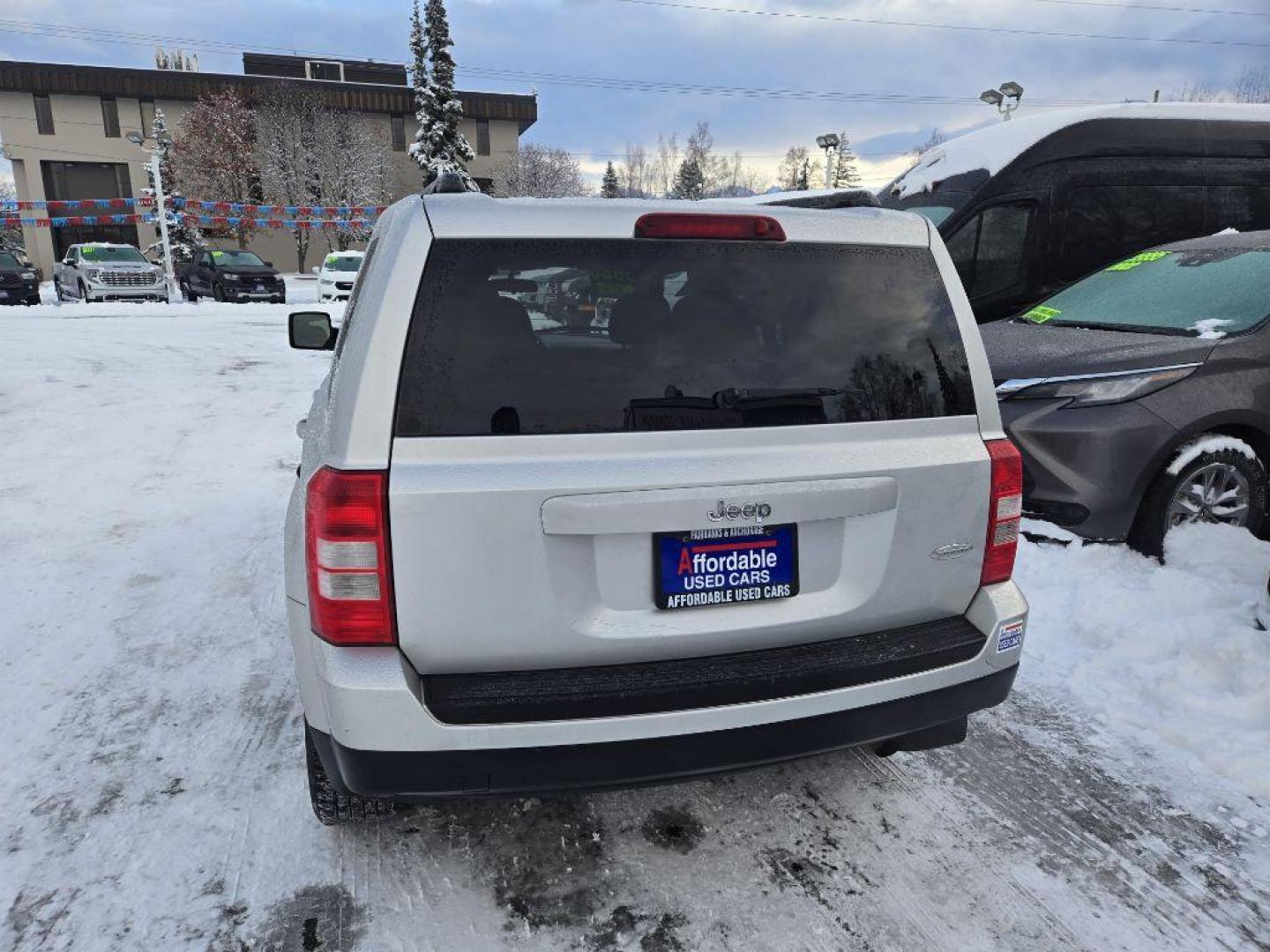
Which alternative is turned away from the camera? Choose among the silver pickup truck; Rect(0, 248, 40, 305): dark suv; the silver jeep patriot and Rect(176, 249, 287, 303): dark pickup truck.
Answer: the silver jeep patriot

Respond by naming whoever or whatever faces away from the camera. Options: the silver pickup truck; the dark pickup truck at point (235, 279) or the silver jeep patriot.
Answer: the silver jeep patriot

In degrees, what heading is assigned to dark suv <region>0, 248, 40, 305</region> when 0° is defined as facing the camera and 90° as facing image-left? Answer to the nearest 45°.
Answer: approximately 315°

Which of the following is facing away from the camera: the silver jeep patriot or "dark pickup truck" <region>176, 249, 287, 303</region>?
the silver jeep patriot

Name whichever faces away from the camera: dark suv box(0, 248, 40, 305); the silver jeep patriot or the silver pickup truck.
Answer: the silver jeep patriot

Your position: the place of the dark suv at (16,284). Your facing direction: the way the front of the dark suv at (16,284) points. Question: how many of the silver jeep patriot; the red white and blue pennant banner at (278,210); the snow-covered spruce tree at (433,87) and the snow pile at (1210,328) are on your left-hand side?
2

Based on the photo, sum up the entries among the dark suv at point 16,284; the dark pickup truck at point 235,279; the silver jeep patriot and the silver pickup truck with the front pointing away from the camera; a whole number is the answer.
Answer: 1

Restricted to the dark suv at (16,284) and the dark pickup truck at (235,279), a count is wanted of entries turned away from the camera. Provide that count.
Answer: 0

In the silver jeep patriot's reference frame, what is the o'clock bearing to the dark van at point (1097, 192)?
The dark van is roughly at 1 o'clock from the silver jeep patriot.

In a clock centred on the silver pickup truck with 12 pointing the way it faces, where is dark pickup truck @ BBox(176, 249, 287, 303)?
The dark pickup truck is roughly at 10 o'clock from the silver pickup truck.

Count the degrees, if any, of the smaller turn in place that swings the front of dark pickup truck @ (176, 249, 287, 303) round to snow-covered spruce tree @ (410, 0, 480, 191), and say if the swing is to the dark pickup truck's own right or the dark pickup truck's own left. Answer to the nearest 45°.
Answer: approximately 90° to the dark pickup truck's own left

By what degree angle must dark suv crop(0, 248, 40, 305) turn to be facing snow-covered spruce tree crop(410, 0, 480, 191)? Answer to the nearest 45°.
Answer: approximately 90° to its left

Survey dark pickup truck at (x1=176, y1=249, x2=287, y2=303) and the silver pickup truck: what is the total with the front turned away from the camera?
0

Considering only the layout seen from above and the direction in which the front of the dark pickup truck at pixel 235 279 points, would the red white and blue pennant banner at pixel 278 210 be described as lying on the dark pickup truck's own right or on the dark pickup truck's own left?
on the dark pickup truck's own left

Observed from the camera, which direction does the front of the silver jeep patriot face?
facing away from the viewer

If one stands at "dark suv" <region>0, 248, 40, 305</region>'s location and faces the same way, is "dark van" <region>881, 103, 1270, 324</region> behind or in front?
in front
